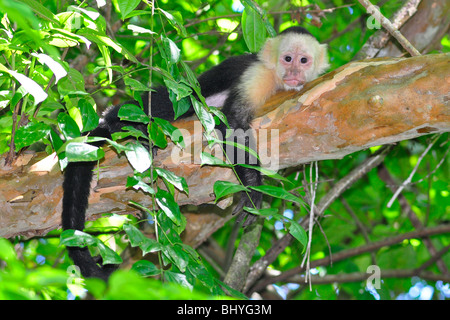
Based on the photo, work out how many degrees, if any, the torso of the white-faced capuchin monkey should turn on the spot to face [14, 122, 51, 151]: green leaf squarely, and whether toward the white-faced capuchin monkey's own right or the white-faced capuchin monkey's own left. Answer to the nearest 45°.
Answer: approximately 135° to the white-faced capuchin monkey's own right

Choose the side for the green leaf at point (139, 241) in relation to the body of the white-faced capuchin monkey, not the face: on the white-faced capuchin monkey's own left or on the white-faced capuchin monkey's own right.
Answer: on the white-faced capuchin monkey's own right

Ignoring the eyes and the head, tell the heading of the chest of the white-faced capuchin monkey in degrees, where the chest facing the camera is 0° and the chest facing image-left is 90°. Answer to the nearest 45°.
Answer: approximately 270°

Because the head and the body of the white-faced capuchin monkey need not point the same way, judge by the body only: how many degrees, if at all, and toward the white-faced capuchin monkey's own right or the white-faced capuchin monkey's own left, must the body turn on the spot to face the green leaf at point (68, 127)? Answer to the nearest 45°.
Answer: approximately 135° to the white-faced capuchin monkey's own right

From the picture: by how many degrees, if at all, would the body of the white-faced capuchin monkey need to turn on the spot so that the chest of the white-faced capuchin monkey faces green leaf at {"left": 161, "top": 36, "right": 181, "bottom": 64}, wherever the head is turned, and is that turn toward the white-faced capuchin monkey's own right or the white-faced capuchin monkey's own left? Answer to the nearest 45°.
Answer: approximately 90° to the white-faced capuchin monkey's own right
